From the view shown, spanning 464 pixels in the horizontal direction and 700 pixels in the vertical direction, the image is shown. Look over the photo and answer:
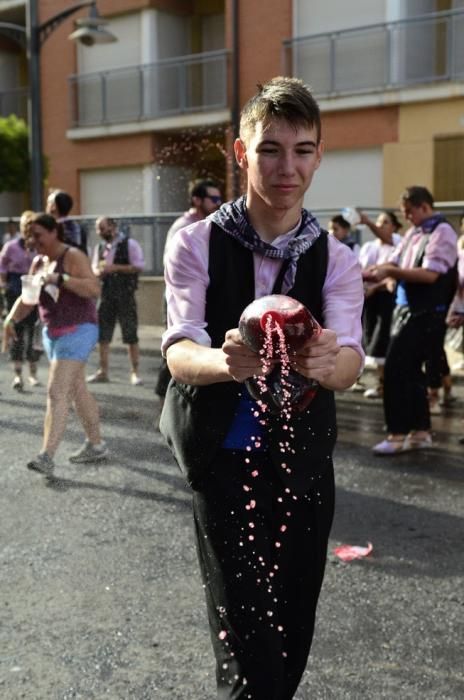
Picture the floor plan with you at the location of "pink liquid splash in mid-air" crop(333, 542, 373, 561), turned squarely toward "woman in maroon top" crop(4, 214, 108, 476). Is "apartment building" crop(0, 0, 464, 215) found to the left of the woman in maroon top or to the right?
right

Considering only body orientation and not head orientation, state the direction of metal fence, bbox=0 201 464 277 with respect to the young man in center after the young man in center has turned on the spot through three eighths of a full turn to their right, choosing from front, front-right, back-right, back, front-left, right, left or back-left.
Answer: front-right

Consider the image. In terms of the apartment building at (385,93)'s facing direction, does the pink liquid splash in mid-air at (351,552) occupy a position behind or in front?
in front

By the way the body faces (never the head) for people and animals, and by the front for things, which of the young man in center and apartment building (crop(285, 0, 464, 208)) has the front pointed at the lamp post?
the apartment building

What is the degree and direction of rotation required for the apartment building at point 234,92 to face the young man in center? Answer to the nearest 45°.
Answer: approximately 45° to its left

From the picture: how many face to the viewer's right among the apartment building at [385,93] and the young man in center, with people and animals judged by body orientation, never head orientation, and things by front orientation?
0

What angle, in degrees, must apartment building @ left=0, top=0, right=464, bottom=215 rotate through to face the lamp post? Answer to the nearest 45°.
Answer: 0° — it already faces it

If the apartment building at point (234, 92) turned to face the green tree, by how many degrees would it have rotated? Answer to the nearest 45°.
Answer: approximately 90° to its right

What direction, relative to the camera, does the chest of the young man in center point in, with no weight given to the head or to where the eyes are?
toward the camera

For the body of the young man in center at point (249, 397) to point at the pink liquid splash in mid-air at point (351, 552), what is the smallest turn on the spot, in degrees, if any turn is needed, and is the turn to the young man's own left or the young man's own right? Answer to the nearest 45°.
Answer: approximately 180°

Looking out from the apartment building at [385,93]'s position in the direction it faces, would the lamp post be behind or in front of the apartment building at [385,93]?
in front

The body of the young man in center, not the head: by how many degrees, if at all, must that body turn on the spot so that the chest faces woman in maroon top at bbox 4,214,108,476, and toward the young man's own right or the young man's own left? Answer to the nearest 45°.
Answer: approximately 180°

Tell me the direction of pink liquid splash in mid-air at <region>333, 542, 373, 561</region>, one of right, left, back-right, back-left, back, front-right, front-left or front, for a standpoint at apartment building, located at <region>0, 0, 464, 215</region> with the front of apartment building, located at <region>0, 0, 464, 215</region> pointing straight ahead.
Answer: front-left

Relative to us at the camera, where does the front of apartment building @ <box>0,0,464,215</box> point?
facing the viewer and to the left of the viewer
